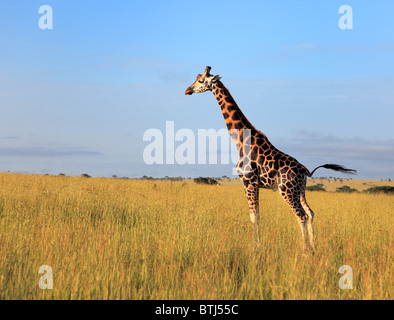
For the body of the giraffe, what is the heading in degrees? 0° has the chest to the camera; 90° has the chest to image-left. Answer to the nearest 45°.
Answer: approximately 90°
